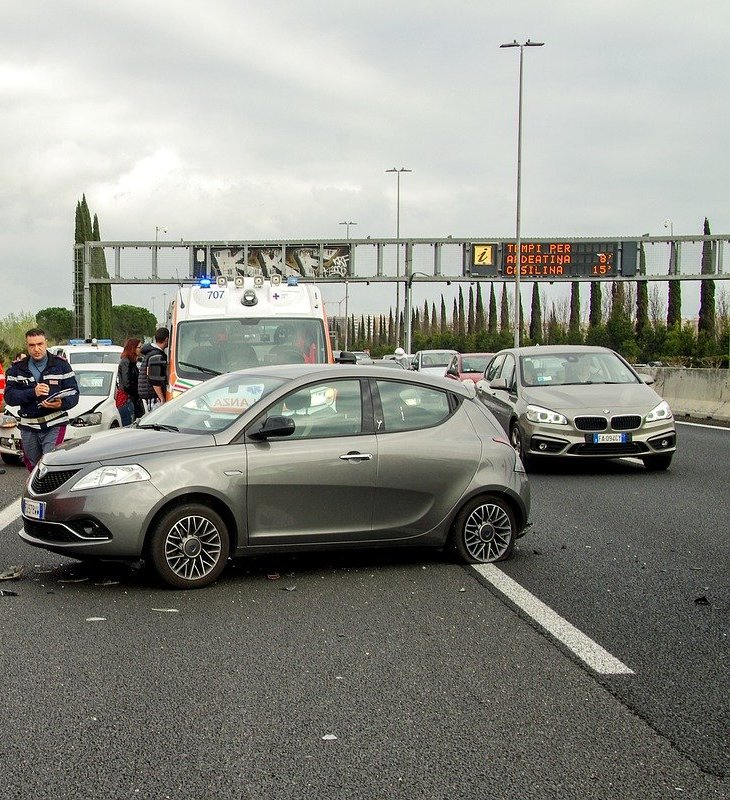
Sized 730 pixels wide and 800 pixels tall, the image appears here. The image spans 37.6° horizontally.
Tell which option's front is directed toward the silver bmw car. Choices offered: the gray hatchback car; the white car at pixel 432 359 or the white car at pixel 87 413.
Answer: the white car at pixel 432 359

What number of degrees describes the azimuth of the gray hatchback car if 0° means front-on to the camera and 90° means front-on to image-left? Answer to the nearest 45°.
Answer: approximately 45°

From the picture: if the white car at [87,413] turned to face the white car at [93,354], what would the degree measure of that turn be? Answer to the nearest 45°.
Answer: approximately 135° to its right

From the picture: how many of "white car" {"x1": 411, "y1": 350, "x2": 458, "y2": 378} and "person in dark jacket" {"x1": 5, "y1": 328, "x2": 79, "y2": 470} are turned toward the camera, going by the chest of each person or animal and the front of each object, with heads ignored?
2

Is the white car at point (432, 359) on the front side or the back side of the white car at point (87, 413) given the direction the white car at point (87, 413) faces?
on the back side

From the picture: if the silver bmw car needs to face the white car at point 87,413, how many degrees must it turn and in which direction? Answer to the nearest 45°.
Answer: approximately 135° to its right
